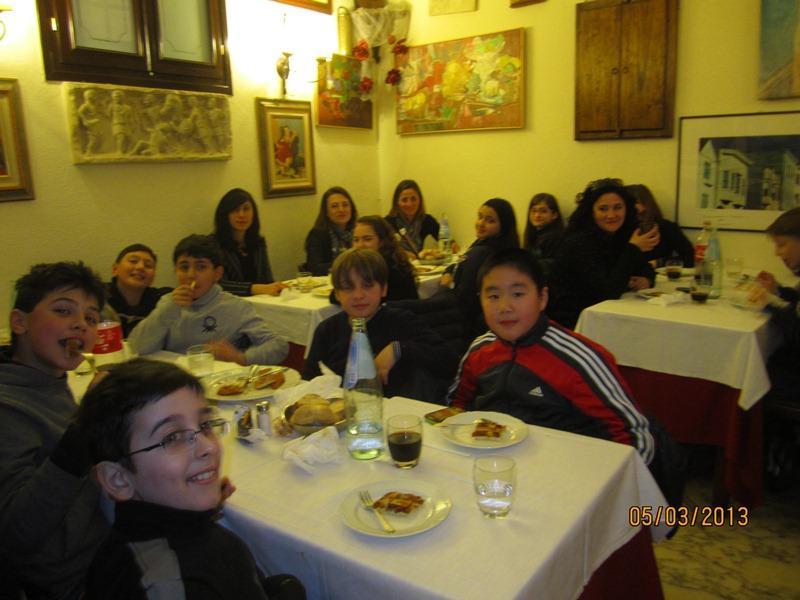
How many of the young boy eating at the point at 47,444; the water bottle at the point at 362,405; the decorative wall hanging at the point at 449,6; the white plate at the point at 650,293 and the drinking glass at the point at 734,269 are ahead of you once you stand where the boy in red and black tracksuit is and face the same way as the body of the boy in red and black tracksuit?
2

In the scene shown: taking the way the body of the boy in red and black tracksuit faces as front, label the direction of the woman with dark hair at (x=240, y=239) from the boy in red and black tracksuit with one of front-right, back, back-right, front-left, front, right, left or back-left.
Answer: right

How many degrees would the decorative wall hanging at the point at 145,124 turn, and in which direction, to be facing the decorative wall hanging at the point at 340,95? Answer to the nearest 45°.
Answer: approximately 90° to its left

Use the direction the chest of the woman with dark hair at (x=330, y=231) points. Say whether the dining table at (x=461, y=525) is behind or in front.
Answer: in front

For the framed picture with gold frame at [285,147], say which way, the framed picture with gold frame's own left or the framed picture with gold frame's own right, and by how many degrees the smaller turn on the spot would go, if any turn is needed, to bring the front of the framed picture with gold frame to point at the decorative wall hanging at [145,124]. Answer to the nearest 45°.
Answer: approximately 90° to the framed picture with gold frame's own right

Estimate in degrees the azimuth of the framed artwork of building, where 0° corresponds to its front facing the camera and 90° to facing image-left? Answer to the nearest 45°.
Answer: approximately 45°

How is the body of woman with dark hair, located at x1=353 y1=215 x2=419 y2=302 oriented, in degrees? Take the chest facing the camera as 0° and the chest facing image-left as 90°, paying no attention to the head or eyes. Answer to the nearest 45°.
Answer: approximately 45°

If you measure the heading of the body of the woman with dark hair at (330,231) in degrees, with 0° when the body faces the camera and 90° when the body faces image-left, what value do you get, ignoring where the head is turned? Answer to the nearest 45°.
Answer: approximately 315°

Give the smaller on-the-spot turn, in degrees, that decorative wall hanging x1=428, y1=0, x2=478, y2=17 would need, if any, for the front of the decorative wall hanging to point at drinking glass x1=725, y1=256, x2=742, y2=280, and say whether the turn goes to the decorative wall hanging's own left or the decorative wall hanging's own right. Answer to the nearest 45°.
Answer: approximately 90° to the decorative wall hanging's own left

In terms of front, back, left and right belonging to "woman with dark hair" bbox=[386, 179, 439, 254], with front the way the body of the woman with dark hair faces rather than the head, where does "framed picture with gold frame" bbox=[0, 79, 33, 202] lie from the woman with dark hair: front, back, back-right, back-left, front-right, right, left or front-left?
front-right

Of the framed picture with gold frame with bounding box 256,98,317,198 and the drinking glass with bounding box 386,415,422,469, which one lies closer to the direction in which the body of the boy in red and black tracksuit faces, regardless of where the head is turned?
the drinking glass

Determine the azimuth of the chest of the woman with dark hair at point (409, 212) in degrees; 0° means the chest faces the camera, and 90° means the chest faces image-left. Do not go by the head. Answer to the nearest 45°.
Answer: approximately 0°

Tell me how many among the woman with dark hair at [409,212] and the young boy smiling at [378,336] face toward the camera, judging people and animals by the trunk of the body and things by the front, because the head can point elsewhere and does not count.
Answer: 2

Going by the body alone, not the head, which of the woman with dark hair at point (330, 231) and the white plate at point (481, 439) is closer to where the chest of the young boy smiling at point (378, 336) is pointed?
the white plate

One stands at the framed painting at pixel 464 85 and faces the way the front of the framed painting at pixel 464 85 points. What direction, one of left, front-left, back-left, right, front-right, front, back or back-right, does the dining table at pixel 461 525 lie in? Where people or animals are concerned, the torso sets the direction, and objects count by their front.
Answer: front-left

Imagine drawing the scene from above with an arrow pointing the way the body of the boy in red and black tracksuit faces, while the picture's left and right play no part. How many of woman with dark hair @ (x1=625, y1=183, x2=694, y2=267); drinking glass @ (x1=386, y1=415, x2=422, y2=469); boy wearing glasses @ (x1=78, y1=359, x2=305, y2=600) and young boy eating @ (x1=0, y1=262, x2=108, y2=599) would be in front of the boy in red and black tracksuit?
3
